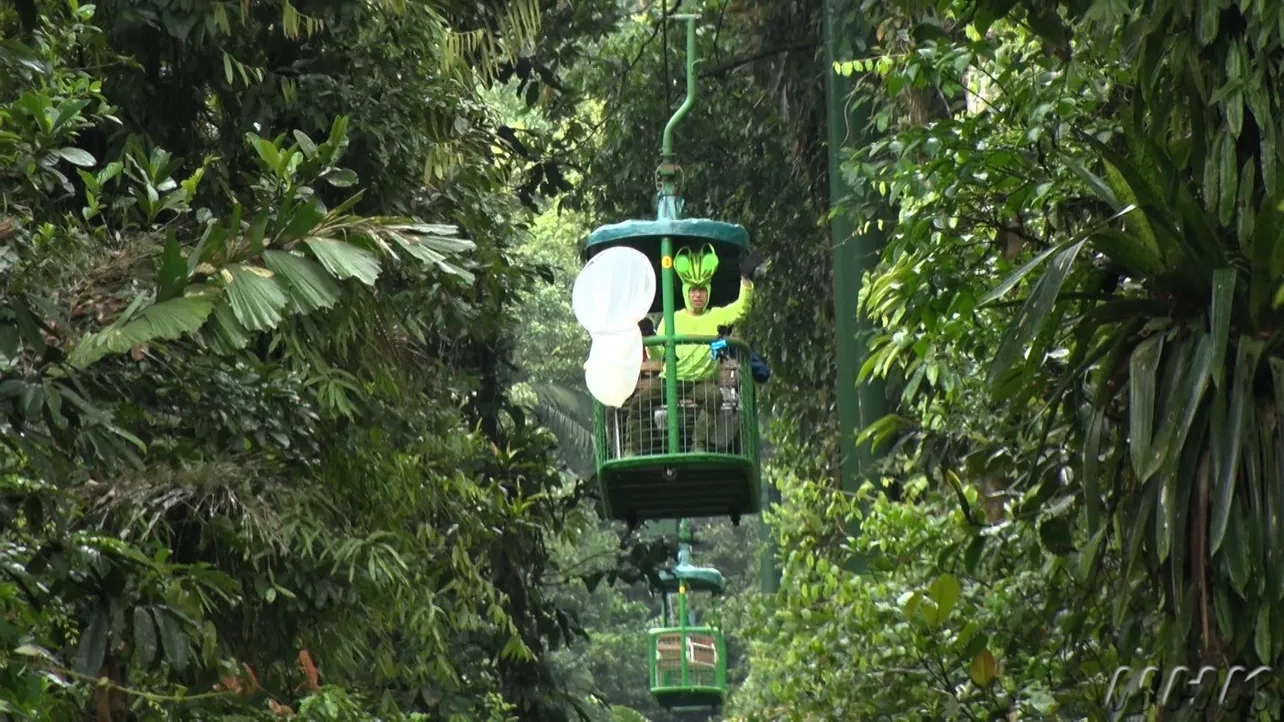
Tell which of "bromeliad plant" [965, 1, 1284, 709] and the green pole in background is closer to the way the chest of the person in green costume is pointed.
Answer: the bromeliad plant

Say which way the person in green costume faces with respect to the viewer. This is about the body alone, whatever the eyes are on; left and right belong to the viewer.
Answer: facing the viewer

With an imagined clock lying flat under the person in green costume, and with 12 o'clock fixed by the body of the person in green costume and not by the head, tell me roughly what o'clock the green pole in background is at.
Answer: The green pole in background is roughly at 8 o'clock from the person in green costume.

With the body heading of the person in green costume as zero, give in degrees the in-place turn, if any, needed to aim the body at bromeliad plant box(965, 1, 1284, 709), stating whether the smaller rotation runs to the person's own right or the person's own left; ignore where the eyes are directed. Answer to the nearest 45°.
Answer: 0° — they already face it
